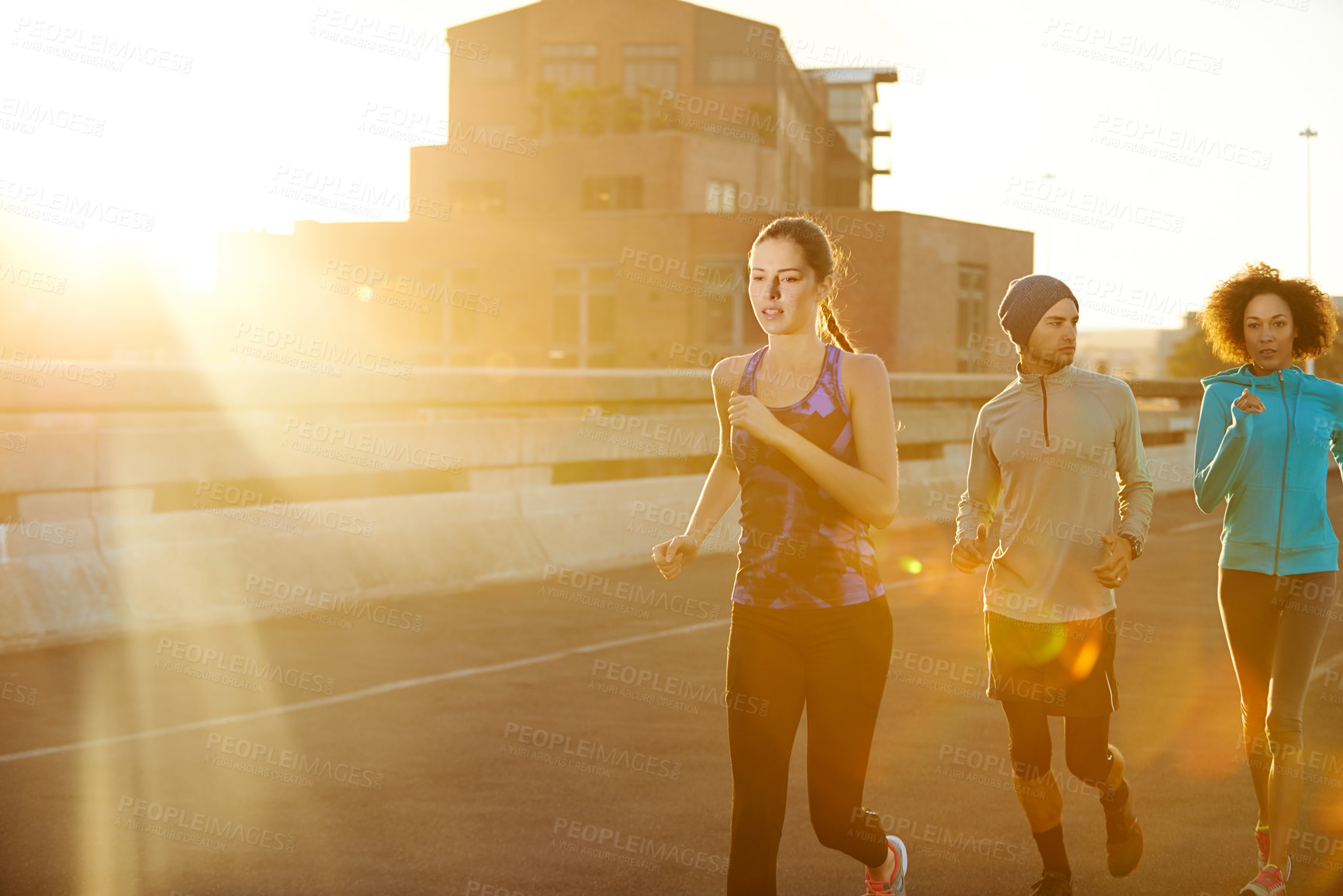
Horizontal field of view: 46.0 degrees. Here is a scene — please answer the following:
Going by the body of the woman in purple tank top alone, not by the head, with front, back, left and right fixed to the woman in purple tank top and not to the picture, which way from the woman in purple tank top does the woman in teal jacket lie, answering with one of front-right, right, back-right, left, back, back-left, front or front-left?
back

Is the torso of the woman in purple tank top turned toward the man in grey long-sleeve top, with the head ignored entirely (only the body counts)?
no

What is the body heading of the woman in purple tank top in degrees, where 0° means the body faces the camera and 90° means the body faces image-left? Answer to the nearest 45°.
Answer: approximately 45°

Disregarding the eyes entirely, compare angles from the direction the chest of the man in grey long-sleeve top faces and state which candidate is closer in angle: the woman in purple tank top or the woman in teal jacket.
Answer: the woman in purple tank top

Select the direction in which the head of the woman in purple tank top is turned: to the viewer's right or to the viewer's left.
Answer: to the viewer's left

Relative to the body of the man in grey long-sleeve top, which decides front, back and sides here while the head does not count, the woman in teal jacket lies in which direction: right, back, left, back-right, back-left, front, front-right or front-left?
back-left

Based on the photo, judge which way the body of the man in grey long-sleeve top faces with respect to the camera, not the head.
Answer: toward the camera

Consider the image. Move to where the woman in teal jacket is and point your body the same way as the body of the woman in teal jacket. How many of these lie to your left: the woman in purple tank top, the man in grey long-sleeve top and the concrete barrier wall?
0

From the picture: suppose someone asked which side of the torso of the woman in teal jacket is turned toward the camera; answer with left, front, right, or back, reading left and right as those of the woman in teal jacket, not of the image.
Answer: front

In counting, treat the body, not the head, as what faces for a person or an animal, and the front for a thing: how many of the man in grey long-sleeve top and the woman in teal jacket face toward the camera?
2

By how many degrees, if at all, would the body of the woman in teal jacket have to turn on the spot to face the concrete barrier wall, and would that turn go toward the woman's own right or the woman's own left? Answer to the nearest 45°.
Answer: approximately 135° to the woman's own right

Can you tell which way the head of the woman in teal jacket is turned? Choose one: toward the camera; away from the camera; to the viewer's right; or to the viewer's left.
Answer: toward the camera

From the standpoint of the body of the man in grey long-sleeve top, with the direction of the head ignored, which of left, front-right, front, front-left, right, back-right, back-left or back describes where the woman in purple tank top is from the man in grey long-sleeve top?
front-right

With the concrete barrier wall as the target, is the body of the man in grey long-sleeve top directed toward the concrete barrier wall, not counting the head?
no

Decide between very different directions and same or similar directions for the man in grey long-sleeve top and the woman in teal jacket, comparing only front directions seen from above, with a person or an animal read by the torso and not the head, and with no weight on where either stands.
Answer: same or similar directions

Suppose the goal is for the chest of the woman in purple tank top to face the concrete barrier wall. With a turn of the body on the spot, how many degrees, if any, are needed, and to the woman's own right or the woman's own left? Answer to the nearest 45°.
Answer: approximately 90° to the woman's own right
